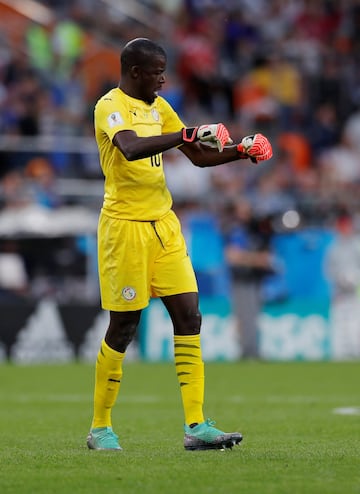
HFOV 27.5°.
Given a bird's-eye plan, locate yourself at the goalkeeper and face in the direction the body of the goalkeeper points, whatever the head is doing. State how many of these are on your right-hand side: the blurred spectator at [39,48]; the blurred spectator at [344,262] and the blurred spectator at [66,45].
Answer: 0

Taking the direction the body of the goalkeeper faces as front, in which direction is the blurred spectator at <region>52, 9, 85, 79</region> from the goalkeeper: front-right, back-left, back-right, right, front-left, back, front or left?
back-left

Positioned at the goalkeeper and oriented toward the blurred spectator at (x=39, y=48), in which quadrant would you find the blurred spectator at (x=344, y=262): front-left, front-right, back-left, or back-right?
front-right

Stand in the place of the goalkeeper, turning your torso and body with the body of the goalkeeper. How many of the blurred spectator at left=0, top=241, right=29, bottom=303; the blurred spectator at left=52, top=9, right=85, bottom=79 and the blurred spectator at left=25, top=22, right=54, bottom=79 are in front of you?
0

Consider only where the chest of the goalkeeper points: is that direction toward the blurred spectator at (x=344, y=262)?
no

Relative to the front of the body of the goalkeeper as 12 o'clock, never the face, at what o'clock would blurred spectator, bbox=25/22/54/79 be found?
The blurred spectator is roughly at 7 o'clock from the goalkeeper.

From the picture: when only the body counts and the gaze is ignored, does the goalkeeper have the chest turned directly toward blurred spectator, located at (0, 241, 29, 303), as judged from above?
no
